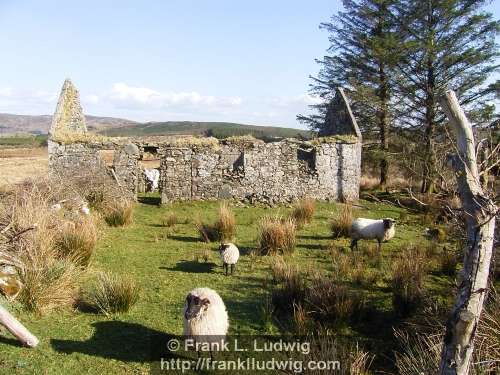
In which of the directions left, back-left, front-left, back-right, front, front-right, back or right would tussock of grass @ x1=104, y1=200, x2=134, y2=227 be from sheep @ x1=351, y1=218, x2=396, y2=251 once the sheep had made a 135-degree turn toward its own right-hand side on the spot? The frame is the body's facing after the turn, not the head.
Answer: front-right

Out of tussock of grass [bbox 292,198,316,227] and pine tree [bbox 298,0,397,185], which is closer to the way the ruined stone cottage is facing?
the tussock of grass

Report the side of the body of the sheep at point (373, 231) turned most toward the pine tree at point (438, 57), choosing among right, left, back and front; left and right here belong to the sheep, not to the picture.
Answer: left

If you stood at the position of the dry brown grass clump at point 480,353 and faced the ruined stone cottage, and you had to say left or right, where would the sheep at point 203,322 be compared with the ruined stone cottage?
left

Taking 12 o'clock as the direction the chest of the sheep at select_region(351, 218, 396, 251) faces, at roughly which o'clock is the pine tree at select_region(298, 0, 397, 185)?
The pine tree is roughly at 9 o'clock from the sheep.

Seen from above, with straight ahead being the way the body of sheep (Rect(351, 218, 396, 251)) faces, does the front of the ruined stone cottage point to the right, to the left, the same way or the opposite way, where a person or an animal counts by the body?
to the right

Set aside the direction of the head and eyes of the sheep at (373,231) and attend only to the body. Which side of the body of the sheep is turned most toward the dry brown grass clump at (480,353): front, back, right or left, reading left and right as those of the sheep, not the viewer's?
right

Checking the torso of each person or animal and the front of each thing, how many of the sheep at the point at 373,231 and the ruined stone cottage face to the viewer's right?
1

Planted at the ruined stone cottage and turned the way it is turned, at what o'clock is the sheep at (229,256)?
The sheep is roughly at 12 o'clock from the ruined stone cottage.

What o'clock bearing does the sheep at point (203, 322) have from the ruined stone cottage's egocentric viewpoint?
The sheep is roughly at 12 o'clock from the ruined stone cottage.

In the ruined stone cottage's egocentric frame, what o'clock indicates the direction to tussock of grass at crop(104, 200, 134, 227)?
The tussock of grass is roughly at 1 o'clock from the ruined stone cottage.

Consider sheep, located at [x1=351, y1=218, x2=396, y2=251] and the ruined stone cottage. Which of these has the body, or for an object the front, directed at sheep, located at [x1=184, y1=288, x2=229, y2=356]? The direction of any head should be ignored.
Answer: the ruined stone cottage

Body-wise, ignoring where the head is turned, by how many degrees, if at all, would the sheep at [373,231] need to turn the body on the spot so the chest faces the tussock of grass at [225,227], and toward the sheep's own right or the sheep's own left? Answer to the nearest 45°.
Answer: approximately 180°

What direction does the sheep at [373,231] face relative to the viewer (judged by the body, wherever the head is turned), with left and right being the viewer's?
facing to the right of the viewer
